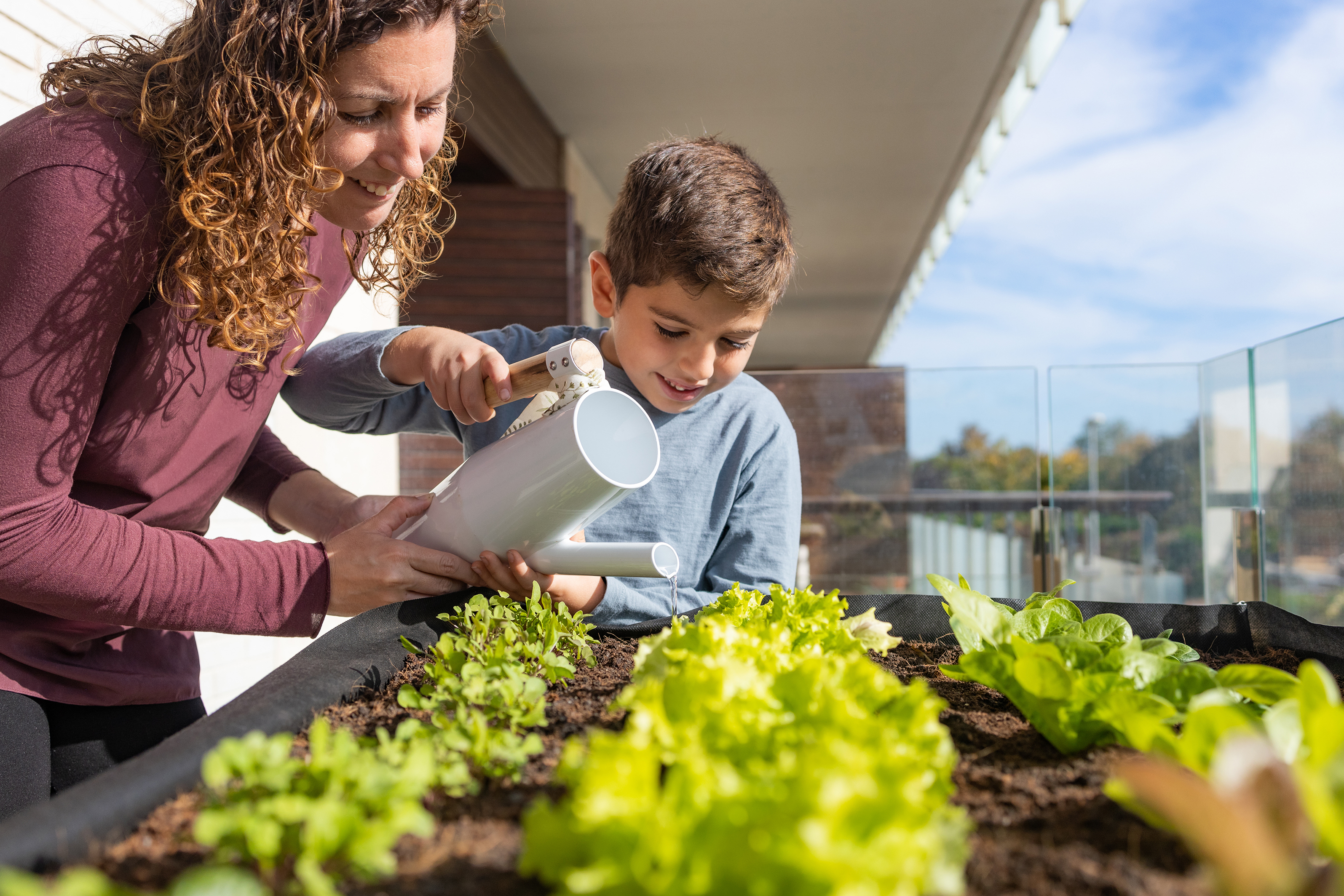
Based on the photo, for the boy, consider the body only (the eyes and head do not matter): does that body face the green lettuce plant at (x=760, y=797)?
yes

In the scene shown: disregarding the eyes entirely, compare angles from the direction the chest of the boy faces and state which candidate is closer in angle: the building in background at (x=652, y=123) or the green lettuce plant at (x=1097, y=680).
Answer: the green lettuce plant

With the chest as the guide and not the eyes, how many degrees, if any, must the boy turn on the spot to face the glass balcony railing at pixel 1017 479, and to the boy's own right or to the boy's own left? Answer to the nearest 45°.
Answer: approximately 135° to the boy's own left

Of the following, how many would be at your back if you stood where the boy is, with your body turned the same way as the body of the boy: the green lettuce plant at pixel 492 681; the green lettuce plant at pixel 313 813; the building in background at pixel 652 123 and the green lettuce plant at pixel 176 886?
1

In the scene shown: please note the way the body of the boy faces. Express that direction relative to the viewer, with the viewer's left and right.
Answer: facing the viewer

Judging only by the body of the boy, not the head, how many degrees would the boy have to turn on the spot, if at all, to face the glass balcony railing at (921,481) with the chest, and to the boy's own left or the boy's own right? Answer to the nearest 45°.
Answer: approximately 135° to the boy's own left

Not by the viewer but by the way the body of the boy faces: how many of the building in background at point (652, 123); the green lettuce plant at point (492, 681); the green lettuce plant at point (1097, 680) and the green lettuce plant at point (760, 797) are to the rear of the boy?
1

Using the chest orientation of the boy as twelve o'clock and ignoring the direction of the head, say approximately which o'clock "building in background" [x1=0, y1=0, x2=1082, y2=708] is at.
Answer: The building in background is roughly at 6 o'clock from the boy.

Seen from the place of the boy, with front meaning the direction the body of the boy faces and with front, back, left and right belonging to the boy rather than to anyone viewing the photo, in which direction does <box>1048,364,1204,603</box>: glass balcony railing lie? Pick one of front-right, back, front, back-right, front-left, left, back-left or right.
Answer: back-left

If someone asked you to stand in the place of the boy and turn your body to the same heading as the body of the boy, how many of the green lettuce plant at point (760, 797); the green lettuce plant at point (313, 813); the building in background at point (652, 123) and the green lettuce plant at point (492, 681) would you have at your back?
1

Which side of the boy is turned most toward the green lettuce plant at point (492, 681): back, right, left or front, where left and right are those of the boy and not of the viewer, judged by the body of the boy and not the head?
front

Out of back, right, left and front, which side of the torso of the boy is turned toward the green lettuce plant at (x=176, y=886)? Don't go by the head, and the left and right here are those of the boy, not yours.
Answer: front

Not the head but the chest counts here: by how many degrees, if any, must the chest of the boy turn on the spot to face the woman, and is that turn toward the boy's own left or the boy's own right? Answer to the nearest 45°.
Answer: approximately 45° to the boy's own right

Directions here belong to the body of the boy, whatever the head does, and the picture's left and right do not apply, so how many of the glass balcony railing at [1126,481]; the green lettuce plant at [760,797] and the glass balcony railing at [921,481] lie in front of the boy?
1
